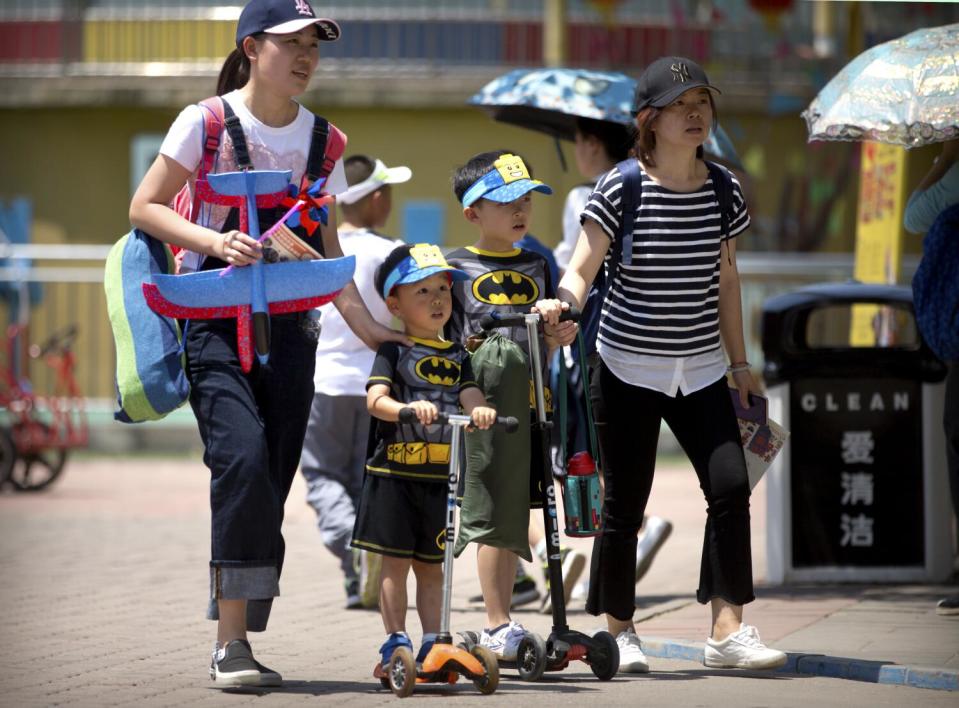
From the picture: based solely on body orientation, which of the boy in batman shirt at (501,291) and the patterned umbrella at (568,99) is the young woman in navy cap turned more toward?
the boy in batman shirt

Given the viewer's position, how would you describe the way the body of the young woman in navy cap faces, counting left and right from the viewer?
facing the viewer and to the right of the viewer

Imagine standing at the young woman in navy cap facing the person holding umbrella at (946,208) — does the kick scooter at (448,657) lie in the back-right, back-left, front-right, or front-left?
front-right

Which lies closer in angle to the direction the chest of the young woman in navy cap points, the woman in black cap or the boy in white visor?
the woman in black cap

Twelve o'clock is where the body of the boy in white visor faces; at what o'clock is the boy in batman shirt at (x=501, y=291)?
The boy in batman shirt is roughly at 4 o'clock from the boy in white visor.

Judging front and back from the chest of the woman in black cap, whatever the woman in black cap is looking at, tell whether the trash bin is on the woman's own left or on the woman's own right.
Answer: on the woman's own left

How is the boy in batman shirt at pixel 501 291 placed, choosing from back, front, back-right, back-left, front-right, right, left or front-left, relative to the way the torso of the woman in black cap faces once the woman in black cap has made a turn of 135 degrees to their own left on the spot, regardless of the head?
left

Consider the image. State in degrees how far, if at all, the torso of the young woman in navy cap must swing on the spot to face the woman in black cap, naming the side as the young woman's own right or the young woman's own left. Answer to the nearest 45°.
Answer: approximately 45° to the young woman's own left
